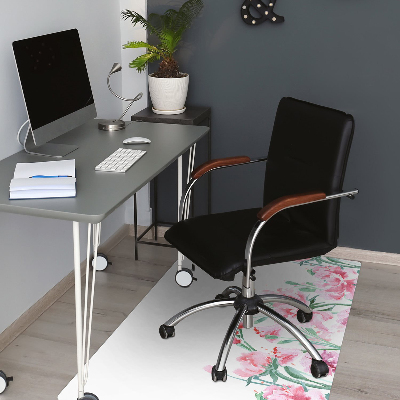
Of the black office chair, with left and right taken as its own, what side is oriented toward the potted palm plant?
right

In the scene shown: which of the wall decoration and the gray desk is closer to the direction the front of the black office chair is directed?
the gray desk

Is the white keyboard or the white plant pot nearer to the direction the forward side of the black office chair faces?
the white keyboard

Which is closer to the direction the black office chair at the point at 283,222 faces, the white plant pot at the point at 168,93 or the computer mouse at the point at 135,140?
the computer mouse

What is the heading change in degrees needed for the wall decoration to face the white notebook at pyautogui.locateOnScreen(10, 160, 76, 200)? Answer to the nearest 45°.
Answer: approximately 45° to its right

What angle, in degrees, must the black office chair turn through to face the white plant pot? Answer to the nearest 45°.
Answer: approximately 90° to its right

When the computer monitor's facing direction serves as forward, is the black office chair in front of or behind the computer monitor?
in front

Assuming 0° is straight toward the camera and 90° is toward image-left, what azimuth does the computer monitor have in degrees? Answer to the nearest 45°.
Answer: approximately 315°

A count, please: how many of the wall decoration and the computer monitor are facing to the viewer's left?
0

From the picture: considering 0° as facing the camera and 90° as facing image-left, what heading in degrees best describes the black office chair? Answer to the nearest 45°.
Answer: approximately 45°

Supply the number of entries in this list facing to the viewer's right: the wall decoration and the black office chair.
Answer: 0

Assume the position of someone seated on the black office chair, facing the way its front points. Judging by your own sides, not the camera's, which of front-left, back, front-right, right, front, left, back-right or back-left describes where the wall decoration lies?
back-right

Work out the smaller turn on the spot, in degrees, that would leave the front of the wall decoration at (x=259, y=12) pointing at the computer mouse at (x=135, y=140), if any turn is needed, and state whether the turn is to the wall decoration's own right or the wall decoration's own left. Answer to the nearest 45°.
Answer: approximately 45° to the wall decoration's own right

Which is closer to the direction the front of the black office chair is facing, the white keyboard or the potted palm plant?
the white keyboard

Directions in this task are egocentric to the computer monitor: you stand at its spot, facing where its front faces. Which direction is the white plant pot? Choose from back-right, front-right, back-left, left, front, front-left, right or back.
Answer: left
